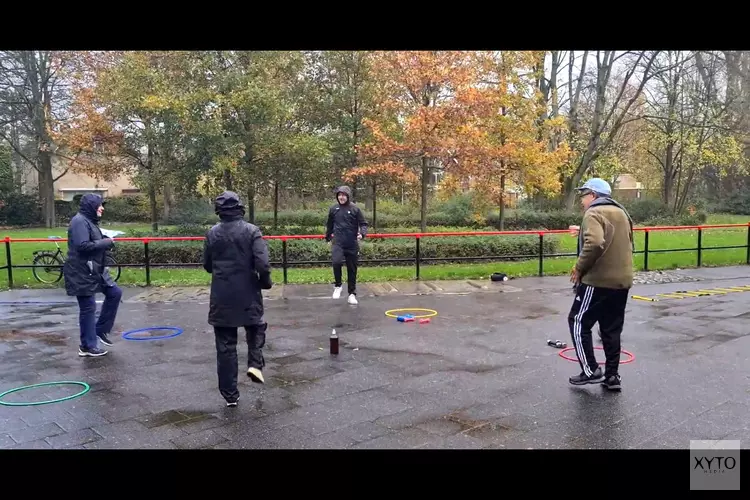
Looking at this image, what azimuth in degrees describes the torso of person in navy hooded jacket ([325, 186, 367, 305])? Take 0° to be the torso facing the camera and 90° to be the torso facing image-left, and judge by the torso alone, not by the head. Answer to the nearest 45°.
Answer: approximately 0°

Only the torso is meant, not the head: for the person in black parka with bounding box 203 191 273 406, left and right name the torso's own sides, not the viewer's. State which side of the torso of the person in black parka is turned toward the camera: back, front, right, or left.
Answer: back

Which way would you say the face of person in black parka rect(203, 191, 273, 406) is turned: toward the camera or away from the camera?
away from the camera

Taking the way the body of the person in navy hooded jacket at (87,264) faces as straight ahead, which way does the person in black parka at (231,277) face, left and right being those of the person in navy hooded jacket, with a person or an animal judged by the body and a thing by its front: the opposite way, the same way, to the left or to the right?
to the left

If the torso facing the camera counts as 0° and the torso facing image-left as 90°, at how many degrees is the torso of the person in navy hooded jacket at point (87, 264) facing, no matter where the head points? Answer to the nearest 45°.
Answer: approximately 270°
